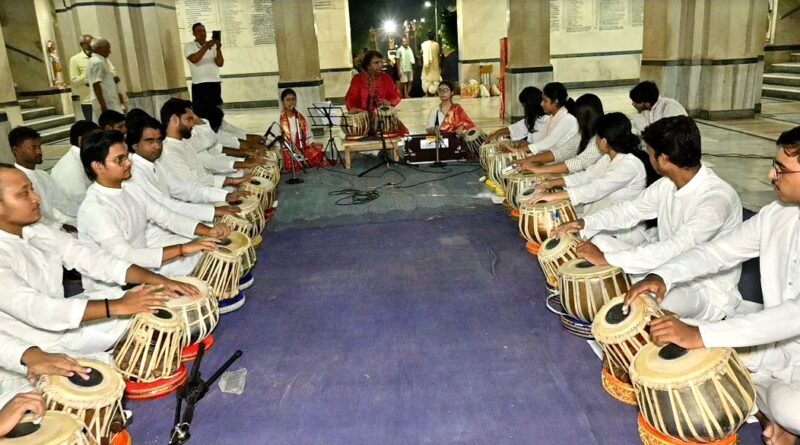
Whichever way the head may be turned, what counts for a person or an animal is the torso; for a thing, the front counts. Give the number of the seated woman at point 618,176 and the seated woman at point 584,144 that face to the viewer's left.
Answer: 2

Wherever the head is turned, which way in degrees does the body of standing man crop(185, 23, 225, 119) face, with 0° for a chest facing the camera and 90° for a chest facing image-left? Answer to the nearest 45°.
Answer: approximately 315°

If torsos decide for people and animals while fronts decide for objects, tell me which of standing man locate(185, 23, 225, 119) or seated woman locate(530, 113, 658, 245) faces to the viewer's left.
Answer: the seated woman

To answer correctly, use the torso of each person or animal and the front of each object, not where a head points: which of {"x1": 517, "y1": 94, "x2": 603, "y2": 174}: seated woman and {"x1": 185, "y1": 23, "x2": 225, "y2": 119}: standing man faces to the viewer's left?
the seated woman

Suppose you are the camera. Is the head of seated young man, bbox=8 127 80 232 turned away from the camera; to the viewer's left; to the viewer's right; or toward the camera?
to the viewer's right

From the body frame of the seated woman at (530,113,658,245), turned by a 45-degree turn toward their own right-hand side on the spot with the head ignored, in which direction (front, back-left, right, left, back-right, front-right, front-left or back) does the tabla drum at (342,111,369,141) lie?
front

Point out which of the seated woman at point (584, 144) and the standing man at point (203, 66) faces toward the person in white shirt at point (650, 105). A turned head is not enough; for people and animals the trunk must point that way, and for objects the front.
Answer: the standing man

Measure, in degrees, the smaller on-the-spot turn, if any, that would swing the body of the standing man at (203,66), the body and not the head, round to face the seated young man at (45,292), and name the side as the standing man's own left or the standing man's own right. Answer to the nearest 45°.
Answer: approximately 45° to the standing man's own right

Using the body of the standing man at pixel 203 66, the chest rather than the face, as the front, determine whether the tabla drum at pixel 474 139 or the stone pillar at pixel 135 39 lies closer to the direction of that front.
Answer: the tabla drum

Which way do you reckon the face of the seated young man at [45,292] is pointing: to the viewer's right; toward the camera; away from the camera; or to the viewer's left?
to the viewer's right

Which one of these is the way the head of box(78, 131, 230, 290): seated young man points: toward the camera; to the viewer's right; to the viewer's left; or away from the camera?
to the viewer's right

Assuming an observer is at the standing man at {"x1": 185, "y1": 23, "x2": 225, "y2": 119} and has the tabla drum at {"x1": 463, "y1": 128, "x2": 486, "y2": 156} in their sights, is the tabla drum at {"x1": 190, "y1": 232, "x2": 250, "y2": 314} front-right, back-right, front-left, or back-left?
front-right

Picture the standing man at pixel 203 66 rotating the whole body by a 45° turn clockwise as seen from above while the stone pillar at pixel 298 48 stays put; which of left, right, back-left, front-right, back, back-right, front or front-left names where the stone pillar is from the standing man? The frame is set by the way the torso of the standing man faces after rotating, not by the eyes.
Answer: back-left

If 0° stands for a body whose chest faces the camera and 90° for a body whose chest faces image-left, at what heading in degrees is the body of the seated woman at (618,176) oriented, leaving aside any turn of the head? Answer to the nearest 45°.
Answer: approximately 90°

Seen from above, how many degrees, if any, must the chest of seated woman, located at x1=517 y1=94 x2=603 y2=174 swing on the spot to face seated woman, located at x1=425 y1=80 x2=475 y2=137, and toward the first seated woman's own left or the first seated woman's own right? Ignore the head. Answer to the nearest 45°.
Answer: approximately 45° to the first seated woman's own right

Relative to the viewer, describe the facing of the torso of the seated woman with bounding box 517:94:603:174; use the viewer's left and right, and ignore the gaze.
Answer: facing to the left of the viewer

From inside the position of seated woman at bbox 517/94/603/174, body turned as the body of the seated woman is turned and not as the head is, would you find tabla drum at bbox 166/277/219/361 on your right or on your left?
on your left

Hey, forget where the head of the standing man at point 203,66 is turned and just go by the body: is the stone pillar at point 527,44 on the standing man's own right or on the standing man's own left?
on the standing man's own left

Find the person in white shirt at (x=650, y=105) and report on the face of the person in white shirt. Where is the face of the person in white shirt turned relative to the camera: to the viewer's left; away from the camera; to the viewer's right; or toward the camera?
to the viewer's left
